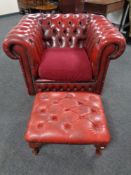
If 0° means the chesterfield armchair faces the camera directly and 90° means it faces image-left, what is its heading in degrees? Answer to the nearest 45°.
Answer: approximately 0°

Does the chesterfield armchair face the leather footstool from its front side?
yes
